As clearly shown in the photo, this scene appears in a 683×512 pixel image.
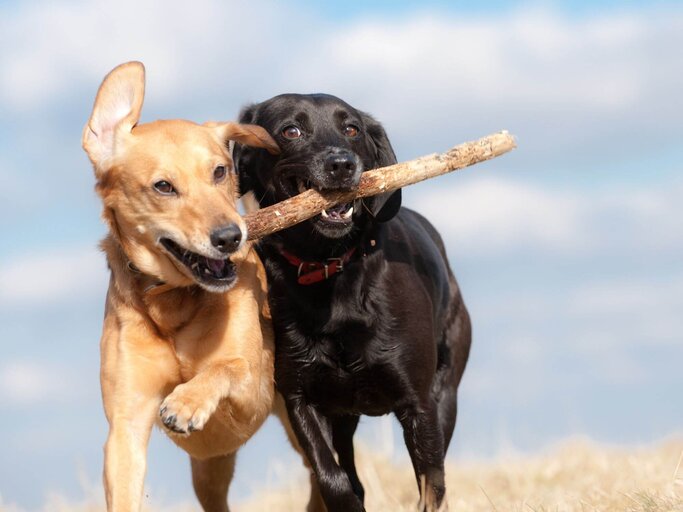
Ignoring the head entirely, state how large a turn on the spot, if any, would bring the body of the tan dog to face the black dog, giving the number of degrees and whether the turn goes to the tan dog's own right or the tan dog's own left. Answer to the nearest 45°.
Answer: approximately 90° to the tan dog's own left

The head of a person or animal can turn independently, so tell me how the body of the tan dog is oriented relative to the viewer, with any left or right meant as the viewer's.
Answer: facing the viewer
